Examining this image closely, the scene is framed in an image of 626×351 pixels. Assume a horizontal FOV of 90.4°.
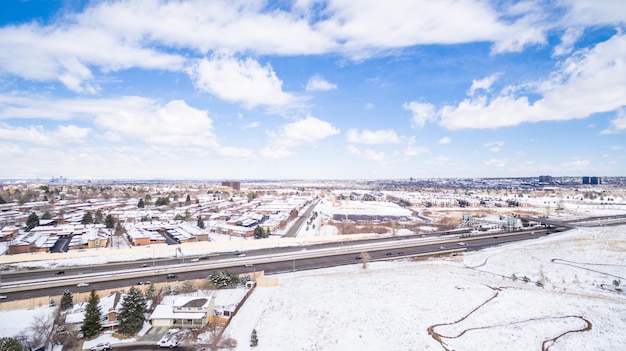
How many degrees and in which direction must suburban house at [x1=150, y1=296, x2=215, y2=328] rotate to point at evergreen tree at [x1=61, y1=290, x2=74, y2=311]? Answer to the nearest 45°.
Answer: approximately 135° to its right

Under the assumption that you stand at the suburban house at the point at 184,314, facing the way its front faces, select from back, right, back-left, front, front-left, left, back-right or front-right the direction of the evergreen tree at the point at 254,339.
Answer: front-left

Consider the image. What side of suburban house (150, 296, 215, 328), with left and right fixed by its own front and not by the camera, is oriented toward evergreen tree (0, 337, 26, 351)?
right

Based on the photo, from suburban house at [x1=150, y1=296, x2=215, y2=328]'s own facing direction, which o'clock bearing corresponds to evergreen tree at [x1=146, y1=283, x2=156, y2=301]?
The evergreen tree is roughly at 5 o'clock from the suburban house.

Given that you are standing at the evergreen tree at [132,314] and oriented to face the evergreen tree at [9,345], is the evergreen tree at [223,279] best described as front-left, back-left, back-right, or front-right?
back-right

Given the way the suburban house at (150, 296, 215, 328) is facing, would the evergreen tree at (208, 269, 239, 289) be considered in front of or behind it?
behind

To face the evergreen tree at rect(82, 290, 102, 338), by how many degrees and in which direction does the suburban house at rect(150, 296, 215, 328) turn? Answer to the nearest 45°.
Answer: approximately 90° to its right

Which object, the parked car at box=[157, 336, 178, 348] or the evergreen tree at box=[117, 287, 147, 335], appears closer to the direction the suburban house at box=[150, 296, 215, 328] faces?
the parked car

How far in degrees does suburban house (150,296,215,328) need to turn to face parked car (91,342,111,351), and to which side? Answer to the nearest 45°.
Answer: approximately 90° to its right

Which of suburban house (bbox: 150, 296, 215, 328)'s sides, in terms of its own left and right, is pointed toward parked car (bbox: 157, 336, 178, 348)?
front

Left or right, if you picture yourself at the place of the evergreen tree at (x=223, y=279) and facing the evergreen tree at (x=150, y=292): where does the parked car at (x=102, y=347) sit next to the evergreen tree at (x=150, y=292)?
left

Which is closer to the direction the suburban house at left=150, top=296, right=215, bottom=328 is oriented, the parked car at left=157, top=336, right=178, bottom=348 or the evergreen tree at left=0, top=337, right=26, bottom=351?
the parked car

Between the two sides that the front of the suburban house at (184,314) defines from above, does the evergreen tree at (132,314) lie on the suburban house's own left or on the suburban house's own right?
on the suburban house's own right

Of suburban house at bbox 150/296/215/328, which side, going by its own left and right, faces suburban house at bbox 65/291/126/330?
right
